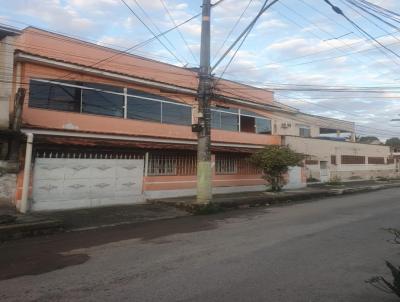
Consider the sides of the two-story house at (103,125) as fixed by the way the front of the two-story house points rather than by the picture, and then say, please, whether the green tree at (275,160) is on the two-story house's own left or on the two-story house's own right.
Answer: on the two-story house's own left

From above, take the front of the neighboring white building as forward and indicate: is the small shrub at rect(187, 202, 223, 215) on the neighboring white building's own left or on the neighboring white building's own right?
on the neighboring white building's own right

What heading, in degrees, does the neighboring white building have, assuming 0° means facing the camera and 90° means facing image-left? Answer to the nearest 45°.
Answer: approximately 315°

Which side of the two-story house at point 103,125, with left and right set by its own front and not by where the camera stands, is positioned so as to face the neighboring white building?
left

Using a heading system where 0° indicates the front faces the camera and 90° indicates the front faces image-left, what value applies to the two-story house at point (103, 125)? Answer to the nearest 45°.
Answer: approximately 315°

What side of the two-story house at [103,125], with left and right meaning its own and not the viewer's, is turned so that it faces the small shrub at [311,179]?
left

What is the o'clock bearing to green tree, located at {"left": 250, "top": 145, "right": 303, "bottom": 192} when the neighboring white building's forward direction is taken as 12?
The green tree is roughly at 2 o'clock from the neighboring white building.
